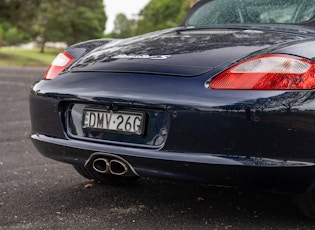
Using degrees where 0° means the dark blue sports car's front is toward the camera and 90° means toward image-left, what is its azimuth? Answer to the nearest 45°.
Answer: approximately 225°
